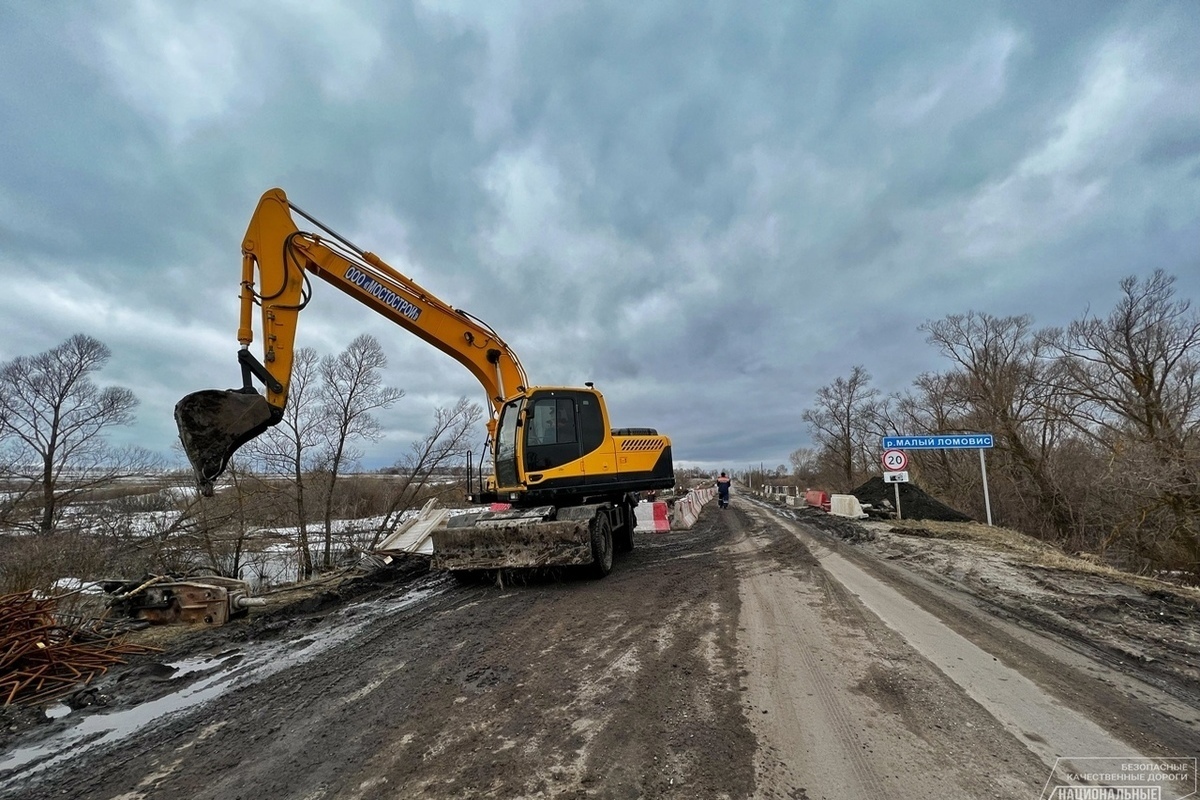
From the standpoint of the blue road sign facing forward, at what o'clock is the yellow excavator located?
The yellow excavator is roughly at 1 o'clock from the blue road sign.

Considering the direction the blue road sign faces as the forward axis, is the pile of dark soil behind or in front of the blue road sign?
behind

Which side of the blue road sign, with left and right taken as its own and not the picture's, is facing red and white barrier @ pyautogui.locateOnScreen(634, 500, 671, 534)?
right

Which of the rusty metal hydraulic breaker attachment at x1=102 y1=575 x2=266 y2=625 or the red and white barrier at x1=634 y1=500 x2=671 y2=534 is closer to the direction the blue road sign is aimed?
the rusty metal hydraulic breaker attachment

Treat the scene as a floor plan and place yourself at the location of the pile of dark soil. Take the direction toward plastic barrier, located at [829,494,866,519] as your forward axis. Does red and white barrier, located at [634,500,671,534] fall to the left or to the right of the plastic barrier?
left

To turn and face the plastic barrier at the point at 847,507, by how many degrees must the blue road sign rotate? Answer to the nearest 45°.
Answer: approximately 135° to its right

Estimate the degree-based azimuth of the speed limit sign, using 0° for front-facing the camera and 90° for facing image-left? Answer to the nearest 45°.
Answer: approximately 0°

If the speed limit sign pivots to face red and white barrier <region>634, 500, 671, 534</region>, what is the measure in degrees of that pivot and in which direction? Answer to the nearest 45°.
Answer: approximately 90° to its right

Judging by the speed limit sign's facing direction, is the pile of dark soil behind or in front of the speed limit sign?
behind

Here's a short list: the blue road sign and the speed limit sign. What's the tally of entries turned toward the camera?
2
